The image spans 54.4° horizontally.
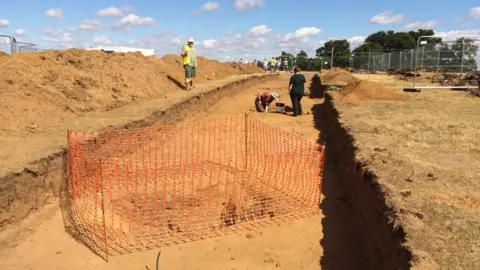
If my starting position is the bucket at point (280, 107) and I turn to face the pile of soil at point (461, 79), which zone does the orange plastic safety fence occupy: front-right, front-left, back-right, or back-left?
back-right

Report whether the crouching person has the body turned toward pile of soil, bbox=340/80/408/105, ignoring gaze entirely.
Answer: yes

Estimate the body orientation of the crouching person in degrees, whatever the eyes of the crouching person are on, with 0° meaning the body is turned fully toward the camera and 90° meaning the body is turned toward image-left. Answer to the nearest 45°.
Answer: approximately 270°

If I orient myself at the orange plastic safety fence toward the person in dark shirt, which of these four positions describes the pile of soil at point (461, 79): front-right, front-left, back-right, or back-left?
front-right

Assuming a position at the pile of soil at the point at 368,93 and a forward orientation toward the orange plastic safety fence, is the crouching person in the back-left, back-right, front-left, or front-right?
front-right

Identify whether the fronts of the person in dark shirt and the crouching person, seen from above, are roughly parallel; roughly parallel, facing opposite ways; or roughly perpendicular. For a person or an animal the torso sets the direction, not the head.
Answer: roughly perpendicular

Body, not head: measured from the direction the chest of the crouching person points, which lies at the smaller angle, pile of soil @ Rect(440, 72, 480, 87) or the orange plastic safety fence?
the pile of soil
